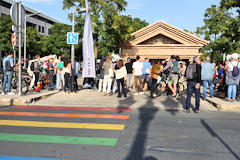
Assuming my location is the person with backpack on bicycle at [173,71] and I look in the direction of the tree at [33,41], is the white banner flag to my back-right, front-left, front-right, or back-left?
front-left

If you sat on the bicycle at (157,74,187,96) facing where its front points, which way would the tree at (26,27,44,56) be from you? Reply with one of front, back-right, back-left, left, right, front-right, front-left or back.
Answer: front-right

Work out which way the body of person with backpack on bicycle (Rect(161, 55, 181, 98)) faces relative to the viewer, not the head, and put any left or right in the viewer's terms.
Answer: facing away from the viewer and to the left of the viewer

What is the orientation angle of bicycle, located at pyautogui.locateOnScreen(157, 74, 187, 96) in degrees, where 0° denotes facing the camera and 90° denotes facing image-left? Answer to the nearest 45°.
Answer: approximately 90°

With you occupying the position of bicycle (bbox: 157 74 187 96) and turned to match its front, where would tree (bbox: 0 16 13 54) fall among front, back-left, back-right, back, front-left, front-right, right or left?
front-right

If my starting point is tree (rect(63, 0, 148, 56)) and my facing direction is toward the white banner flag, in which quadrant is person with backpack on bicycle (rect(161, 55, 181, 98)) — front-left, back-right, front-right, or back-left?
front-left

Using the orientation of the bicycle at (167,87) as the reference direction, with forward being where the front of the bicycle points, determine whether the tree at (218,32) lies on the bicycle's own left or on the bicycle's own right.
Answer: on the bicycle's own right

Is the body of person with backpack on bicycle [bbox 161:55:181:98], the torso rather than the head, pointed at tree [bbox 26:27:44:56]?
yes

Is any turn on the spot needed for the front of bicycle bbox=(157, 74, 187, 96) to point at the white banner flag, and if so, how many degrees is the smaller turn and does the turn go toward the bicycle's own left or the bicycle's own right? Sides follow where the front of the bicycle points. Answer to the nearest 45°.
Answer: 0° — it already faces it

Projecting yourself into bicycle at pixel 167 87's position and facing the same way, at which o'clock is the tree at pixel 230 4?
The tree is roughly at 4 o'clock from the bicycle.

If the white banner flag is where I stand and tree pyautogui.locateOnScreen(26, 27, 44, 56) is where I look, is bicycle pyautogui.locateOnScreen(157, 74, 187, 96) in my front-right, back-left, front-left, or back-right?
back-right

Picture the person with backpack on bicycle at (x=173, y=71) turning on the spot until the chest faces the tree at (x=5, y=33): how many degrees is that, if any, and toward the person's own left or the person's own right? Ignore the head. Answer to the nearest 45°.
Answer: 0° — they already face it
